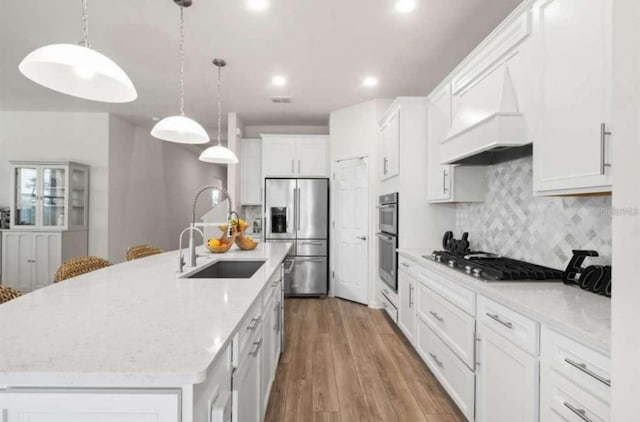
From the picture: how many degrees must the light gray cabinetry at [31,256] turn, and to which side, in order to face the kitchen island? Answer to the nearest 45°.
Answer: approximately 45° to its left

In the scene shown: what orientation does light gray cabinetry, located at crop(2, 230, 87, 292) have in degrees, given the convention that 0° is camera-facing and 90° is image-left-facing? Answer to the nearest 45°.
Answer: approximately 45°

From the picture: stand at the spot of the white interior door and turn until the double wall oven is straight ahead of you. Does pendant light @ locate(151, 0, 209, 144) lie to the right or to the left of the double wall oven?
right

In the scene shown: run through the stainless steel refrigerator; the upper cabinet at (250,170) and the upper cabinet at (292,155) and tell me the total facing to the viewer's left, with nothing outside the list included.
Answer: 0

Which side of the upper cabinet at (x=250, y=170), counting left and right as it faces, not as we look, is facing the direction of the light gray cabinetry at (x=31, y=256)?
right

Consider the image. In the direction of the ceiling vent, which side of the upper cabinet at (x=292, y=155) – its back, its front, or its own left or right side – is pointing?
front

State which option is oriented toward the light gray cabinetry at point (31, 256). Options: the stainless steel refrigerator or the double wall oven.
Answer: the double wall oven

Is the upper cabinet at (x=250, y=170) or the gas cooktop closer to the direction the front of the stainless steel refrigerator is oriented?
the gas cooktop

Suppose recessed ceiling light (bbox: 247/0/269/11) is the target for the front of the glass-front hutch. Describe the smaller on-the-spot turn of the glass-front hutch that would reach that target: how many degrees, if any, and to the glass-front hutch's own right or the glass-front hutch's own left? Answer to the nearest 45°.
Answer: approximately 45° to the glass-front hutch's own left

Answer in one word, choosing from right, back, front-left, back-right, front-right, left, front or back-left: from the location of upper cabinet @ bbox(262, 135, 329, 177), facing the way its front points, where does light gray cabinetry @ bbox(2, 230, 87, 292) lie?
right

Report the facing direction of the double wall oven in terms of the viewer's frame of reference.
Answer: facing to the left of the viewer

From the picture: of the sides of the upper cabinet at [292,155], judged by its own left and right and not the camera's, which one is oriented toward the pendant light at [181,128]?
front

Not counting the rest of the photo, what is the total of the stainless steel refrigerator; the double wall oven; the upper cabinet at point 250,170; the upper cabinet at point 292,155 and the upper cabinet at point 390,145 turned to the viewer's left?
2

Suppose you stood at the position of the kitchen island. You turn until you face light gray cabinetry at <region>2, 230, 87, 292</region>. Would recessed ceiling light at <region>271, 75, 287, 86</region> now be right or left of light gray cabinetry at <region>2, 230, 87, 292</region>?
right
